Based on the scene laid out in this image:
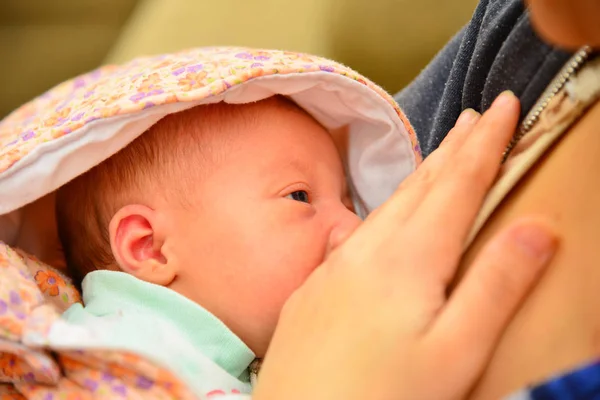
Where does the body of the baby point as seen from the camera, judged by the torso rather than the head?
to the viewer's right

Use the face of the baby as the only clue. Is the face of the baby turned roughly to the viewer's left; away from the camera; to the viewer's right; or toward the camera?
to the viewer's right
